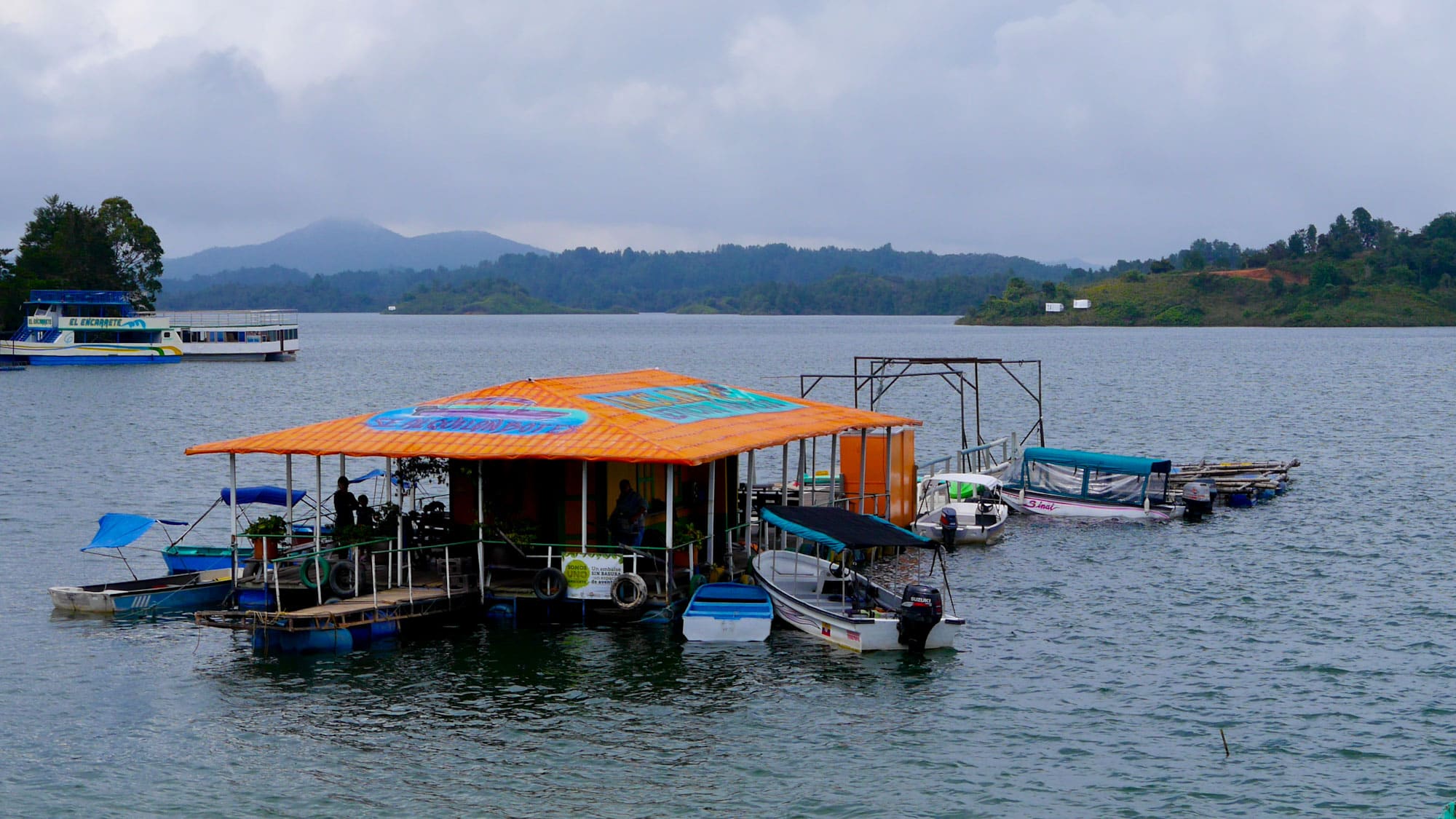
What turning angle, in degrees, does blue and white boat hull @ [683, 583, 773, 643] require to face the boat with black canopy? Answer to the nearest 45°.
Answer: approximately 90° to its right

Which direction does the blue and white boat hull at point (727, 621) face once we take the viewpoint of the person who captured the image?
facing away from the viewer

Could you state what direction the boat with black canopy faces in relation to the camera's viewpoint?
facing away from the viewer and to the left of the viewer

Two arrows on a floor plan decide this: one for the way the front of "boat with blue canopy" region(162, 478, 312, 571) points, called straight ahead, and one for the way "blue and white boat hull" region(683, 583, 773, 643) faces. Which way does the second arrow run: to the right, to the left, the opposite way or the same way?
to the right

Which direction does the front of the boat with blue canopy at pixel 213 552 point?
to the viewer's left

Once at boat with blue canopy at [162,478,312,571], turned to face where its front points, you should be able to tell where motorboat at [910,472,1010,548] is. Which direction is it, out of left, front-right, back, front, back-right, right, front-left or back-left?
back

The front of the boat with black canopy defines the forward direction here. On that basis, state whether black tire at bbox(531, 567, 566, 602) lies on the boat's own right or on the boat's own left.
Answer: on the boat's own left

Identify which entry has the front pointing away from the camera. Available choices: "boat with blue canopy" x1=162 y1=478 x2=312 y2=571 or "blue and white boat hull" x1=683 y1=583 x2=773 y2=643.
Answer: the blue and white boat hull

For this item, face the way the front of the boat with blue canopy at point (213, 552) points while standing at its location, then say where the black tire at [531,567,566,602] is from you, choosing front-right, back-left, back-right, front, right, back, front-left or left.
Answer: back-left

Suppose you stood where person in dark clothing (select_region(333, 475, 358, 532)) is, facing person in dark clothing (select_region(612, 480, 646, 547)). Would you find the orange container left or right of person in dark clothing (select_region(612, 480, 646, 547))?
left

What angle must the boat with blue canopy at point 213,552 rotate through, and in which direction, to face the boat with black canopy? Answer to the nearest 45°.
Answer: approximately 135° to its left

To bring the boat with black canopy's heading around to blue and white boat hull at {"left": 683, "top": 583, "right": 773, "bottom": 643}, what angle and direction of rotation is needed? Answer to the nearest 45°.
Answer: approximately 90° to its left

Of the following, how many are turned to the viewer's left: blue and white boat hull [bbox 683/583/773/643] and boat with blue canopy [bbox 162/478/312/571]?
1
